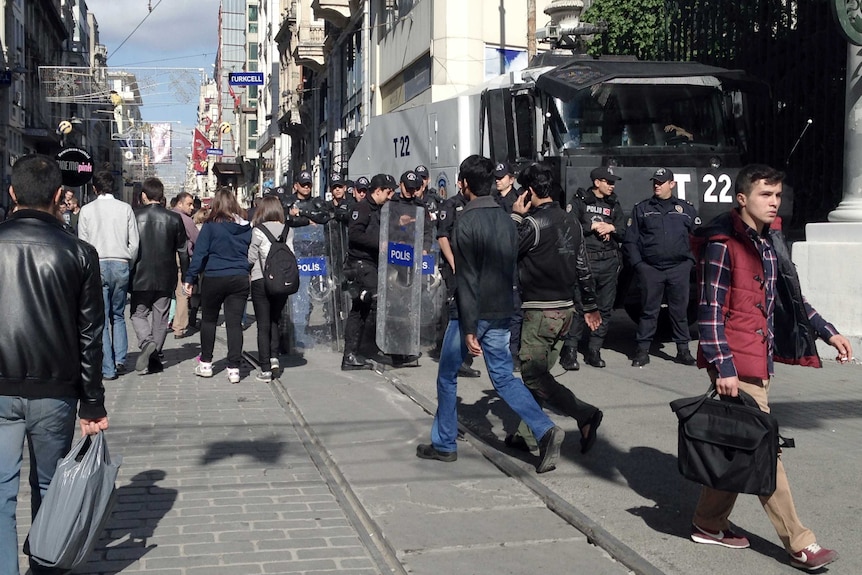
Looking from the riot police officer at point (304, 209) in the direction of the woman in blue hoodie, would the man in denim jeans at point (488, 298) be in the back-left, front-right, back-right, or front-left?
front-left

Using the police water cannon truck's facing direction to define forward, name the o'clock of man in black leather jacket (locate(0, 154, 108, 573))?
The man in black leather jacket is roughly at 2 o'clock from the police water cannon truck.

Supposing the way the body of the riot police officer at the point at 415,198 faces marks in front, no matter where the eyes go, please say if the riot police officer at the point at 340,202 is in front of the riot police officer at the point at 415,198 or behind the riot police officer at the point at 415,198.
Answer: behind

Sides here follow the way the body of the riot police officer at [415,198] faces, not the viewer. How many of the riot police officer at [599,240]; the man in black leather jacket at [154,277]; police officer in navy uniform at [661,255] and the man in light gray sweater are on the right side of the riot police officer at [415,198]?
2

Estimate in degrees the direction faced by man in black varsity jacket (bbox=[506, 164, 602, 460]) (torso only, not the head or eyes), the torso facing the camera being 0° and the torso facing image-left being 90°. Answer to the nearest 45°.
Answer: approximately 135°

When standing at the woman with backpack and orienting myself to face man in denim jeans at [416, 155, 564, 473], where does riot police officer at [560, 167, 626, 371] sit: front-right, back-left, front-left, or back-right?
front-left

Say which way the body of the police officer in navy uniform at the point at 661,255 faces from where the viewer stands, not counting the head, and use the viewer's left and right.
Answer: facing the viewer

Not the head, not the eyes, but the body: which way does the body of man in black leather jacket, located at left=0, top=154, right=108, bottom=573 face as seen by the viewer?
away from the camera

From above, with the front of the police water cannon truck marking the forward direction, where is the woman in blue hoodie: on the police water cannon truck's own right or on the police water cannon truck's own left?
on the police water cannon truck's own right

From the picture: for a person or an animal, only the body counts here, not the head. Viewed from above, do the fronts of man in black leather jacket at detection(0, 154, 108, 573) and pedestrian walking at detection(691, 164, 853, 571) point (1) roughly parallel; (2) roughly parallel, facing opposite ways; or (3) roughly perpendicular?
roughly parallel, facing opposite ways

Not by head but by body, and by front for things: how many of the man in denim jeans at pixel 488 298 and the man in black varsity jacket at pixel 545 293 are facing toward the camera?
0

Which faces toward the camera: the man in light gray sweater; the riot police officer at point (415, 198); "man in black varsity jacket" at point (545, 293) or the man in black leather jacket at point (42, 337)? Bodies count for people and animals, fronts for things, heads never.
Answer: the riot police officer

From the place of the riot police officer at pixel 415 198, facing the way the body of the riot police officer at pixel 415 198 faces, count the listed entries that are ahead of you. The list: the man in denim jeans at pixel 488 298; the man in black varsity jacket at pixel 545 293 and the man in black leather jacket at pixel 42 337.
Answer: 3

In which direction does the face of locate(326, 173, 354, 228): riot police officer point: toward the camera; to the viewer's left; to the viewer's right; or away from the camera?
toward the camera

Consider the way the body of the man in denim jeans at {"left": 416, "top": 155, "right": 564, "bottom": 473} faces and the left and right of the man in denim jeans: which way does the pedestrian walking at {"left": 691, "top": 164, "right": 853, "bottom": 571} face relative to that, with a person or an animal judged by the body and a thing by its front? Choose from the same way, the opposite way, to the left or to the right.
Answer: the opposite way

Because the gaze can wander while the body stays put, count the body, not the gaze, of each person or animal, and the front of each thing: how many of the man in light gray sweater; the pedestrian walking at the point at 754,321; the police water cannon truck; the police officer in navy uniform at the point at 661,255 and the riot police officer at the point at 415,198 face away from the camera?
1
